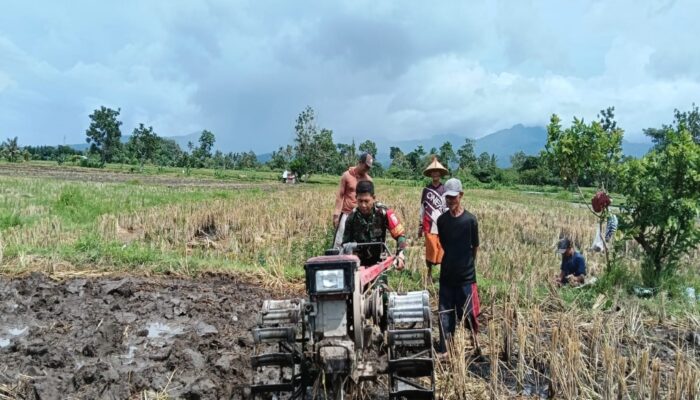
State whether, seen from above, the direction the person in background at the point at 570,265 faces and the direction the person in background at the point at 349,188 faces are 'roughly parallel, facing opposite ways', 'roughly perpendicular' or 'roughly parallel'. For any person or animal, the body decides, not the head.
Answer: roughly perpendicular

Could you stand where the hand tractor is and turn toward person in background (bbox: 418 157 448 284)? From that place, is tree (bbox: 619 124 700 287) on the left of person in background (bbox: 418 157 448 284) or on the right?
right

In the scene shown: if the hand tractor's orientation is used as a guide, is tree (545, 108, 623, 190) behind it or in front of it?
behind

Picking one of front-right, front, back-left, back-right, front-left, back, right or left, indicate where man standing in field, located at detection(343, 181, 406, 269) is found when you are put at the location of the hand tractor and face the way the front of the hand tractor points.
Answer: back

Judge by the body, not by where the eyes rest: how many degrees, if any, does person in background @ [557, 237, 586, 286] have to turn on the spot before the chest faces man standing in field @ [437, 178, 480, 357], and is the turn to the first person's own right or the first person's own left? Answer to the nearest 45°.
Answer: approximately 45° to the first person's own left

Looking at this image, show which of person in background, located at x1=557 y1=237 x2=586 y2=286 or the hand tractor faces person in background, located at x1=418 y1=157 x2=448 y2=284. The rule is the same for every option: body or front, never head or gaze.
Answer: person in background, located at x1=557 y1=237 x2=586 y2=286

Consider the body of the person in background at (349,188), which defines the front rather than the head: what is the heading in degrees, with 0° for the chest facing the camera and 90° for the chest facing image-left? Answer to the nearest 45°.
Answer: approximately 315°

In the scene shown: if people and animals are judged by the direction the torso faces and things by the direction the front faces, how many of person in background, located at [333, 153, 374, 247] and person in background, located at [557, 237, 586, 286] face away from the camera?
0

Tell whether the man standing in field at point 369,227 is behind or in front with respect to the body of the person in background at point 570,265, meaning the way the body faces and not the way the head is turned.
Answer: in front

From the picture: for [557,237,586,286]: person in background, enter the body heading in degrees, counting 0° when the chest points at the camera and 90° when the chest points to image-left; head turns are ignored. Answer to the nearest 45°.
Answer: approximately 45°

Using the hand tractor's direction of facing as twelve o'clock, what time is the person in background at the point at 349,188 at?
The person in background is roughly at 6 o'clock from the hand tractor.

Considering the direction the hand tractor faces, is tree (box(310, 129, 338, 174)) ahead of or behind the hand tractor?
behind

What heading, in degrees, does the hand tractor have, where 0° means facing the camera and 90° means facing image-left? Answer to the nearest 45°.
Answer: approximately 0°

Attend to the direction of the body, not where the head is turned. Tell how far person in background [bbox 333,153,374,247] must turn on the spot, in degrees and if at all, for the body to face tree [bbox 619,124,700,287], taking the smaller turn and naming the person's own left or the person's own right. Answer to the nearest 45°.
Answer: approximately 45° to the person's own left
